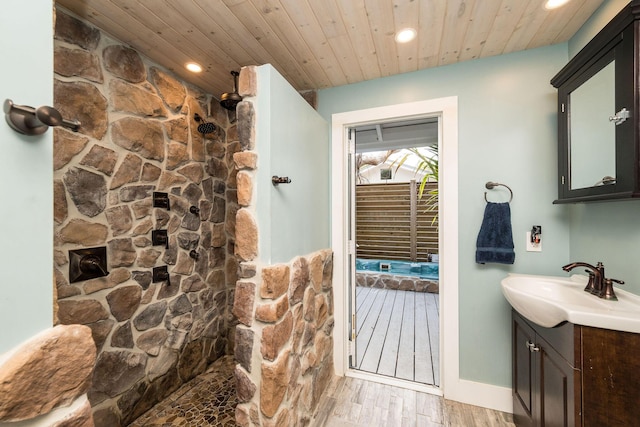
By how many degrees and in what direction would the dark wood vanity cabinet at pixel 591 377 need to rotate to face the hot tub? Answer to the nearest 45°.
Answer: approximately 90° to its right

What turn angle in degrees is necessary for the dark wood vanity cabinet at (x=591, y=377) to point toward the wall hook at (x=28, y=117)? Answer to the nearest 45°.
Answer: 0° — it already faces it

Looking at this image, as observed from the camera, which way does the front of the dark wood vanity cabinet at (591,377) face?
facing the viewer and to the left of the viewer

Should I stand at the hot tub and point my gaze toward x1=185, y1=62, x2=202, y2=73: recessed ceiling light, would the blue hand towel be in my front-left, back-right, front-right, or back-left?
front-left

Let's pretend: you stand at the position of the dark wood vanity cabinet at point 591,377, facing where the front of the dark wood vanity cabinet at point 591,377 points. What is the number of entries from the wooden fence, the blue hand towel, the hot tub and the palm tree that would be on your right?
4

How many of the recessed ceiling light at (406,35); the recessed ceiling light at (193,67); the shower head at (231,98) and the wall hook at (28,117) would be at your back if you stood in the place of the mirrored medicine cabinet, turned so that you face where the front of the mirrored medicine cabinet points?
0

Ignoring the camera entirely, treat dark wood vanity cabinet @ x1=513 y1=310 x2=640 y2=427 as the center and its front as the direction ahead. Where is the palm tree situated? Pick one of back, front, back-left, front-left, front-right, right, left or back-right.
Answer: right

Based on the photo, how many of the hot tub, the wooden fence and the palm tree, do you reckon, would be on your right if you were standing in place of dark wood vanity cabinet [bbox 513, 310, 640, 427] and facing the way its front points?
3

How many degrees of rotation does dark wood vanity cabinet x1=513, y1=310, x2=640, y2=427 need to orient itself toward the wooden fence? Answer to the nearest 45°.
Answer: approximately 90° to its right

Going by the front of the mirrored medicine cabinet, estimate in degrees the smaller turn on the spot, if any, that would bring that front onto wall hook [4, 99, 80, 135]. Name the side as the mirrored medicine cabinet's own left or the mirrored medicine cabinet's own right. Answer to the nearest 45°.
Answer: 0° — it already faces it

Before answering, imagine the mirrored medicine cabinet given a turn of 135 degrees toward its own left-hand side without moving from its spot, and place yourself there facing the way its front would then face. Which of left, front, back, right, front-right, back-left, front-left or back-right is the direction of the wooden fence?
back-left

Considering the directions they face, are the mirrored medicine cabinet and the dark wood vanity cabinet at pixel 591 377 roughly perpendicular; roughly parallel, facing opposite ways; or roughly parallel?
roughly parallel

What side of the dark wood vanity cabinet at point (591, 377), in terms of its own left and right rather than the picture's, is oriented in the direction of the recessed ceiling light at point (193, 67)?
front

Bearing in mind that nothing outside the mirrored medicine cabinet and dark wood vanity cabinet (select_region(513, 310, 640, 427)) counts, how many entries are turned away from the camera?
0

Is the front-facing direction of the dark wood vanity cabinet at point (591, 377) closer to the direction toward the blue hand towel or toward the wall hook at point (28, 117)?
the wall hook

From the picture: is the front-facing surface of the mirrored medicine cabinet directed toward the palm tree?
no
